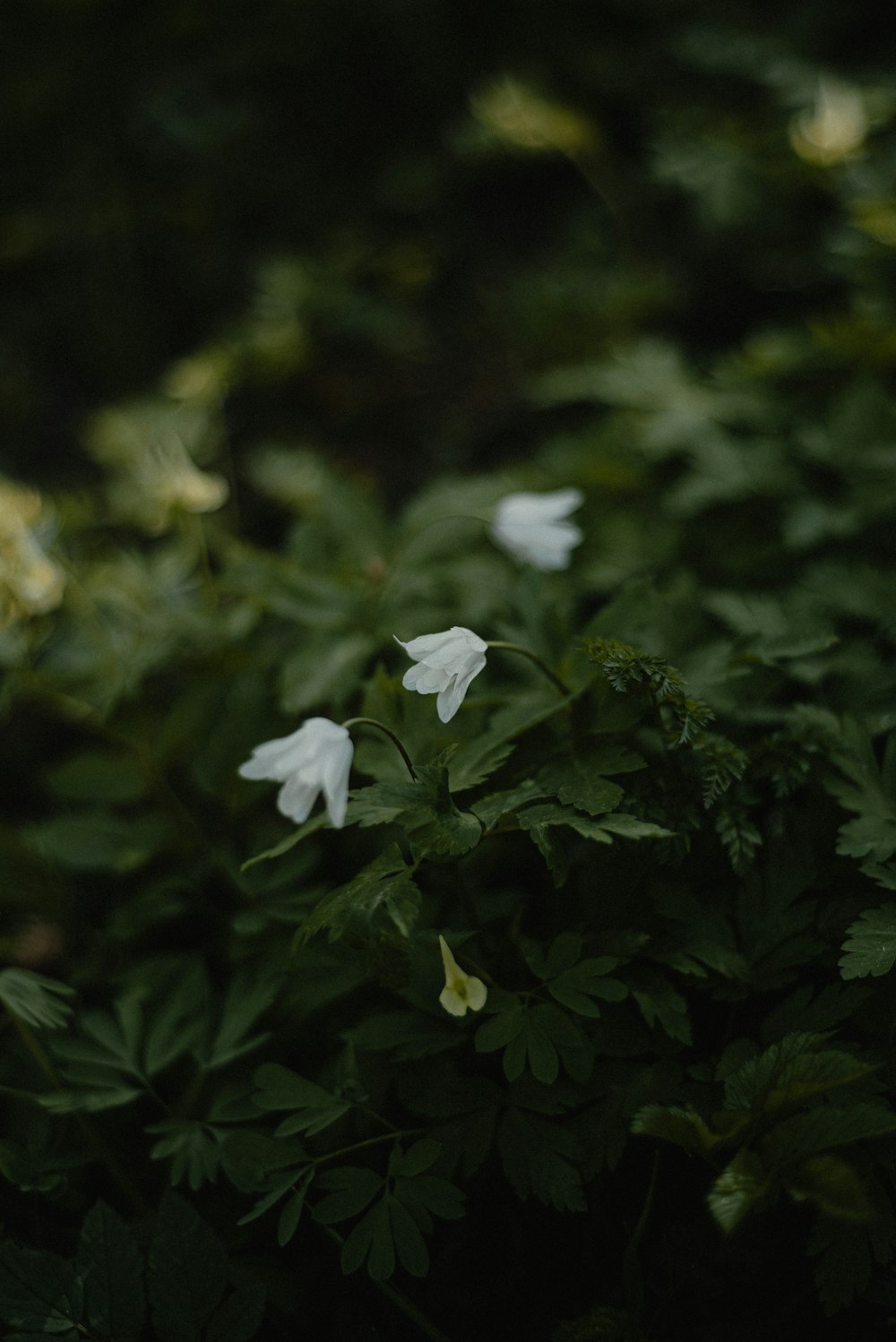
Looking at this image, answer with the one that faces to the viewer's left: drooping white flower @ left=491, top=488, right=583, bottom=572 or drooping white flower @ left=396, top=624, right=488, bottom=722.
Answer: drooping white flower @ left=396, top=624, right=488, bottom=722

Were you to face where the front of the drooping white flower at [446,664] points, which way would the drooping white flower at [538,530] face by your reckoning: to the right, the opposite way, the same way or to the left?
the opposite way

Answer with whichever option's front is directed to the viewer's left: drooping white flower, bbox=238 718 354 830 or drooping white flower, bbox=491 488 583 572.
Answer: drooping white flower, bbox=238 718 354 830

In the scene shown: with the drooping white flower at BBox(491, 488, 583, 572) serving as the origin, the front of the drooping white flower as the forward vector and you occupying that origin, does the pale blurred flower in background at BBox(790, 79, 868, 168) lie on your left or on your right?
on your left

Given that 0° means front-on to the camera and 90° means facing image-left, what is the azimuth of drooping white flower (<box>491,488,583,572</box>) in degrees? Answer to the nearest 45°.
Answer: approximately 270°

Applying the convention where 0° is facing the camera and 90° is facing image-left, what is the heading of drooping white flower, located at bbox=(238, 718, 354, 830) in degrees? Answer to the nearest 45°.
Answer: approximately 90°

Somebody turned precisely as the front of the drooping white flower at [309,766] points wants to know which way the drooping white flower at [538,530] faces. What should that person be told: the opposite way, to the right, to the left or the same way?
the opposite way

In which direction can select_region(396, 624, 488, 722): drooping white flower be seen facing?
to the viewer's left
